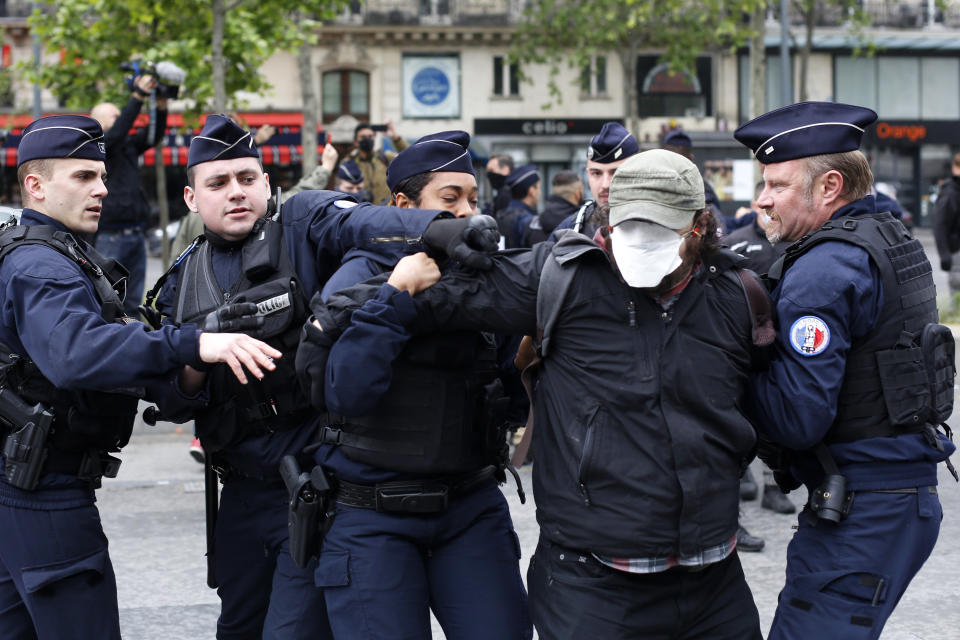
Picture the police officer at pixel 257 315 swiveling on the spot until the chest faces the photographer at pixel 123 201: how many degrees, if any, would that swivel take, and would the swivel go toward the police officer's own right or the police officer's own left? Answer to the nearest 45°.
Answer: approximately 180°

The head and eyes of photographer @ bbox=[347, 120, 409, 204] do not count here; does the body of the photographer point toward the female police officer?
yes

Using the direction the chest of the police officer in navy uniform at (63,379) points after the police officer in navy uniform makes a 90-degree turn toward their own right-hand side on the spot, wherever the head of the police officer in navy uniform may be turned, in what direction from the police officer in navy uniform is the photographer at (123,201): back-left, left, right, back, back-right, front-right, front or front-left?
back

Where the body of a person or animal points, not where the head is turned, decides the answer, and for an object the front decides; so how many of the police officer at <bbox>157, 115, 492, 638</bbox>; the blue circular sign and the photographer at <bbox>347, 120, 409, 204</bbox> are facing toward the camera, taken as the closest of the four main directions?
3

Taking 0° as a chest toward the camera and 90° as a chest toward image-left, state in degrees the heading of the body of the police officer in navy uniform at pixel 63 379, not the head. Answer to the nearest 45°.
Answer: approximately 270°

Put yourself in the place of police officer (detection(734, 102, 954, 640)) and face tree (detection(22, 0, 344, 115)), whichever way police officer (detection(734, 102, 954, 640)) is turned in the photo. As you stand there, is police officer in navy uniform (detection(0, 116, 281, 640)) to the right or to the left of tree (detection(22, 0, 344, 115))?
left

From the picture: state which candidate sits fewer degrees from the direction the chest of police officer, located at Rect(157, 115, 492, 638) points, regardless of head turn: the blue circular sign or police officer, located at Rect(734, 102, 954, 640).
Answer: the police officer

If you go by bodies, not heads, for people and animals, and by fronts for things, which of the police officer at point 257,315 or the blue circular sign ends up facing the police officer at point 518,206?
the blue circular sign

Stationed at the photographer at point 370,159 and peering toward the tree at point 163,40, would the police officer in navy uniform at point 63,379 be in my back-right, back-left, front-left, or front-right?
back-left

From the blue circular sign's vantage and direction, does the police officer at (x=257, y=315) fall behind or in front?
in front

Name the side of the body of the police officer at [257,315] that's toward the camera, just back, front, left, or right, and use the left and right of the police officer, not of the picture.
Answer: front
